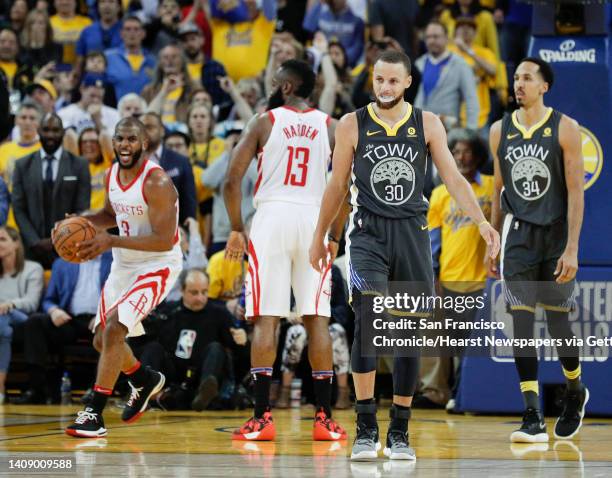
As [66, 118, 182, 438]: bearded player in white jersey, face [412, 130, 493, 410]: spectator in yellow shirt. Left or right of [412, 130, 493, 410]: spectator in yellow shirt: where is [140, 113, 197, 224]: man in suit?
left

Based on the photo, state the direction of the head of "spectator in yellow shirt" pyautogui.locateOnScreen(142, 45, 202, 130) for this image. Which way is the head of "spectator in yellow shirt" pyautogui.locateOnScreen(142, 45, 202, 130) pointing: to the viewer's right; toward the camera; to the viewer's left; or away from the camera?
toward the camera

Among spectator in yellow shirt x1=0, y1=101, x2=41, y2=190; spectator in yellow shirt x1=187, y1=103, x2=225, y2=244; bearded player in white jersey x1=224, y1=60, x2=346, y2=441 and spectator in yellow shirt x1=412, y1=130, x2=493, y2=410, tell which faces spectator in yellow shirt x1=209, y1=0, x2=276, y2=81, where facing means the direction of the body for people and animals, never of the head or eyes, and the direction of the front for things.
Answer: the bearded player in white jersey

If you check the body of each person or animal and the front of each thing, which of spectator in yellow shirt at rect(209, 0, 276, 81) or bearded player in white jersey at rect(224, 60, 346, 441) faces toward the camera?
the spectator in yellow shirt

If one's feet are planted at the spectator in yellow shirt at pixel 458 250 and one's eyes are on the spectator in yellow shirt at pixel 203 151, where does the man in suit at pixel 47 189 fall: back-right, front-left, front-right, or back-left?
front-left

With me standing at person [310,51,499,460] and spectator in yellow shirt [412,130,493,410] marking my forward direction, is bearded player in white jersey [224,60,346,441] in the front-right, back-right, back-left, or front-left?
front-left

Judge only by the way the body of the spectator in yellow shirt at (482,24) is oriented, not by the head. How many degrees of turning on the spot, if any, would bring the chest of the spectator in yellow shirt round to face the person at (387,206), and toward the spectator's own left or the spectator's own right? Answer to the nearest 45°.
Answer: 0° — they already face them

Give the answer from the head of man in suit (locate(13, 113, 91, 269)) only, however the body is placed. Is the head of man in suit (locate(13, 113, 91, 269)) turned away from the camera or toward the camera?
toward the camera

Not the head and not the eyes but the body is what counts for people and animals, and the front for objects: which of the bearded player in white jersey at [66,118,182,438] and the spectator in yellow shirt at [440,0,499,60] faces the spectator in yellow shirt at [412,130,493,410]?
the spectator in yellow shirt at [440,0,499,60]

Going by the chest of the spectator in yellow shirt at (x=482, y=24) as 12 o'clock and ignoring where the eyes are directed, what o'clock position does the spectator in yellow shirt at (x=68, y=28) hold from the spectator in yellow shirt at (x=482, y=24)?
the spectator in yellow shirt at (x=68, y=28) is roughly at 3 o'clock from the spectator in yellow shirt at (x=482, y=24).

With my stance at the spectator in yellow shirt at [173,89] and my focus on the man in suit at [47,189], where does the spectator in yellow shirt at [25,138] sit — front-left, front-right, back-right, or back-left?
front-right

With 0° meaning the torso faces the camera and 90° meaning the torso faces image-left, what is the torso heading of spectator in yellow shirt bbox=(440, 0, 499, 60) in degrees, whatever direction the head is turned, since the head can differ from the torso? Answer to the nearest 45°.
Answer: approximately 0°

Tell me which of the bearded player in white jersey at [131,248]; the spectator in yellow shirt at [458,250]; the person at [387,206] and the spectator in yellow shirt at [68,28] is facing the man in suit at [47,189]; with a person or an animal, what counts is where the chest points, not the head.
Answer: the spectator in yellow shirt at [68,28]

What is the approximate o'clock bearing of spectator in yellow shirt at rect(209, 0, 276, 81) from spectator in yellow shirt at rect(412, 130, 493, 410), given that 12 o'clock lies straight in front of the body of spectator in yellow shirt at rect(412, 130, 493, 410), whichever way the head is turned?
spectator in yellow shirt at rect(209, 0, 276, 81) is roughly at 5 o'clock from spectator in yellow shirt at rect(412, 130, 493, 410).

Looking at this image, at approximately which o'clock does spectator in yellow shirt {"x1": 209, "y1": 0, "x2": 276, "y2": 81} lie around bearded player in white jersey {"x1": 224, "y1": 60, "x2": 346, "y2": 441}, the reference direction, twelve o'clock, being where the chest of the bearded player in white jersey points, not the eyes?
The spectator in yellow shirt is roughly at 12 o'clock from the bearded player in white jersey.

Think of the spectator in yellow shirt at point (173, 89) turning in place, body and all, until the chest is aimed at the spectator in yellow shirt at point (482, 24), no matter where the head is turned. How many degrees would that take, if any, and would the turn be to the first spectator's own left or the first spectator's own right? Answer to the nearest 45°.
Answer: approximately 90° to the first spectator's own left

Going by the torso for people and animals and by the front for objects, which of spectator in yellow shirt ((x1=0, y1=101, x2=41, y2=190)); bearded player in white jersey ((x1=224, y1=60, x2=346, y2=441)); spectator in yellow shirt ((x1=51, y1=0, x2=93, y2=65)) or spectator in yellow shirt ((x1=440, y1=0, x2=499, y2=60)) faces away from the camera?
the bearded player in white jersey

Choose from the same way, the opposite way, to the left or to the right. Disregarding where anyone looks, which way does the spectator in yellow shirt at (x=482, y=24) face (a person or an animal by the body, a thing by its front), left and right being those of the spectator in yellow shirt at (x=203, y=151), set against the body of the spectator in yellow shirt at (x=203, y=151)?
the same way

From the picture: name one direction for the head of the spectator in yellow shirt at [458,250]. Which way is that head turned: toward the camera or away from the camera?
toward the camera

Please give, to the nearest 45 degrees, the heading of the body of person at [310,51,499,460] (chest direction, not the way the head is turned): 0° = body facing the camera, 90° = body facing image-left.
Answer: approximately 0°

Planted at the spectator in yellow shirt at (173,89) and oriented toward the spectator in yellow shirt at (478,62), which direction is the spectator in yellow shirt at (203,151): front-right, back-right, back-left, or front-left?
front-right

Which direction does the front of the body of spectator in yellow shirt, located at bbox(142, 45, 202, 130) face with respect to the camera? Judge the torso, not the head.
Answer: toward the camera
